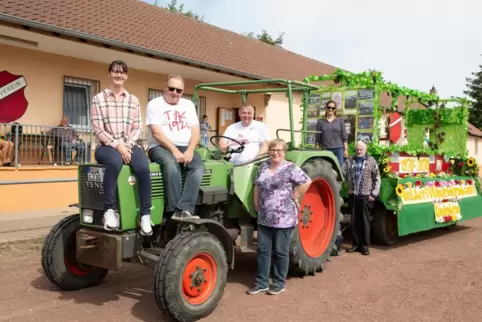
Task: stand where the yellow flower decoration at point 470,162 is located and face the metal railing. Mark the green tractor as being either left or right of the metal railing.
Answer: left

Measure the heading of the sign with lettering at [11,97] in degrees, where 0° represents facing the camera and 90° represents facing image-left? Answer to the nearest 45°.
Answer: approximately 0°

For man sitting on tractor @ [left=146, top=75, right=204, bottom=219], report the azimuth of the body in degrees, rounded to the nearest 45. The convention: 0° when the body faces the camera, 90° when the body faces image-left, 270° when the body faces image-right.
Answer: approximately 0°

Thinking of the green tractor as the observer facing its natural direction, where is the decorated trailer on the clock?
The decorated trailer is roughly at 6 o'clock from the green tractor.

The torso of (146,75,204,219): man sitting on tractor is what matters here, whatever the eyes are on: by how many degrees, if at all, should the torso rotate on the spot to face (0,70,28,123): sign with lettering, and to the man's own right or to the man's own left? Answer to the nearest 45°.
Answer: approximately 135° to the man's own right

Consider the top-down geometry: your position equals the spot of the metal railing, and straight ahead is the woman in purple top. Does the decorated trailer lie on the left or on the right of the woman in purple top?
left

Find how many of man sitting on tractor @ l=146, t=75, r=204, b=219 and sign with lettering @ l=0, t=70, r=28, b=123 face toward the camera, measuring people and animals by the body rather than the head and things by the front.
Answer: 2

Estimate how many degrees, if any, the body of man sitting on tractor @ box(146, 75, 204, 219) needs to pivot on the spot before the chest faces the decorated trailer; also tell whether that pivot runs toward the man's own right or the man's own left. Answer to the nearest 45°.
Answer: approximately 135° to the man's own left

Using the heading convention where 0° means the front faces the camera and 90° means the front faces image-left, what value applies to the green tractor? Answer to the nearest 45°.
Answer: approximately 45°

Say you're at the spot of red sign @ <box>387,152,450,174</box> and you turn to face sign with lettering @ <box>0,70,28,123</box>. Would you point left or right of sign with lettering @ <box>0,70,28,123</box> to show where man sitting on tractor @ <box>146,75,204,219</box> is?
left
